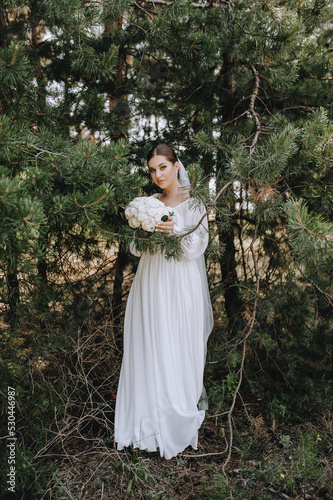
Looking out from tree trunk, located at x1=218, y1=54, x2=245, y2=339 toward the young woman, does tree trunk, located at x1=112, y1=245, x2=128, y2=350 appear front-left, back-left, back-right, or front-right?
front-right

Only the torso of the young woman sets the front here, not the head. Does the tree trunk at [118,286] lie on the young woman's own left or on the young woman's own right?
on the young woman's own right

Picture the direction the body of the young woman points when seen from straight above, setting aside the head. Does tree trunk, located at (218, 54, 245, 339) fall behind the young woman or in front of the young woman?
behind

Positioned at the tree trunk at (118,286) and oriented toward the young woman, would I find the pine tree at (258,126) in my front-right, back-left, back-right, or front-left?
front-left

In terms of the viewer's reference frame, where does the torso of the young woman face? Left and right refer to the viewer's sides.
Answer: facing the viewer and to the left of the viewer

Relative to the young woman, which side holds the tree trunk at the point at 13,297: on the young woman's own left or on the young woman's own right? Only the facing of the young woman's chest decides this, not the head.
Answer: on the young woman's own right
